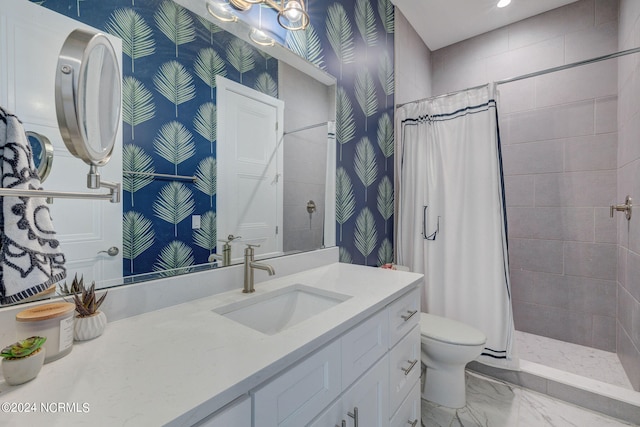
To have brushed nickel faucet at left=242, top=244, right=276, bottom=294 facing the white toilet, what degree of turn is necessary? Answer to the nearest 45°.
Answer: approximately 45° to its left

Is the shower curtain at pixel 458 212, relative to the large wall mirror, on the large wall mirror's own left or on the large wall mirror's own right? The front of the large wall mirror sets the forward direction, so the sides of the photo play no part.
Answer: on the large wall mirror's own left

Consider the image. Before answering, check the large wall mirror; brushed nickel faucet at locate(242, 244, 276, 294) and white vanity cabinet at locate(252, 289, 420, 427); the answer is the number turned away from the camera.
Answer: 0

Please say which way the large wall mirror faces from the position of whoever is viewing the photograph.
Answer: facing the viewer and to the right of the viewer

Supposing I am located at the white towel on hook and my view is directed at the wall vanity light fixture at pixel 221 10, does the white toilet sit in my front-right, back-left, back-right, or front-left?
front-right

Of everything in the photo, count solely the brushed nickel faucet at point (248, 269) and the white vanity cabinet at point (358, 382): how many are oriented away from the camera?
0

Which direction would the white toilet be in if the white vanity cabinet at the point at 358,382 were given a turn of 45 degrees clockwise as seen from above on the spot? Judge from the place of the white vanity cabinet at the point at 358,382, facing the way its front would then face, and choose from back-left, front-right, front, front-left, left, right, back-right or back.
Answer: back-left

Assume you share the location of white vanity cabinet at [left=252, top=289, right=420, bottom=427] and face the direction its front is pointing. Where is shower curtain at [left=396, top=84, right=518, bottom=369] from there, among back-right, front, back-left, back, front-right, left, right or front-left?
left

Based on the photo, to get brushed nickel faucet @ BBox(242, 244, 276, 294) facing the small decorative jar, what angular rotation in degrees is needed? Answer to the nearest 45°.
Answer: approximately 90° to its right

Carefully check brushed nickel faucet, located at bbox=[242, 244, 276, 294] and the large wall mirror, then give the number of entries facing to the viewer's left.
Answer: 0
